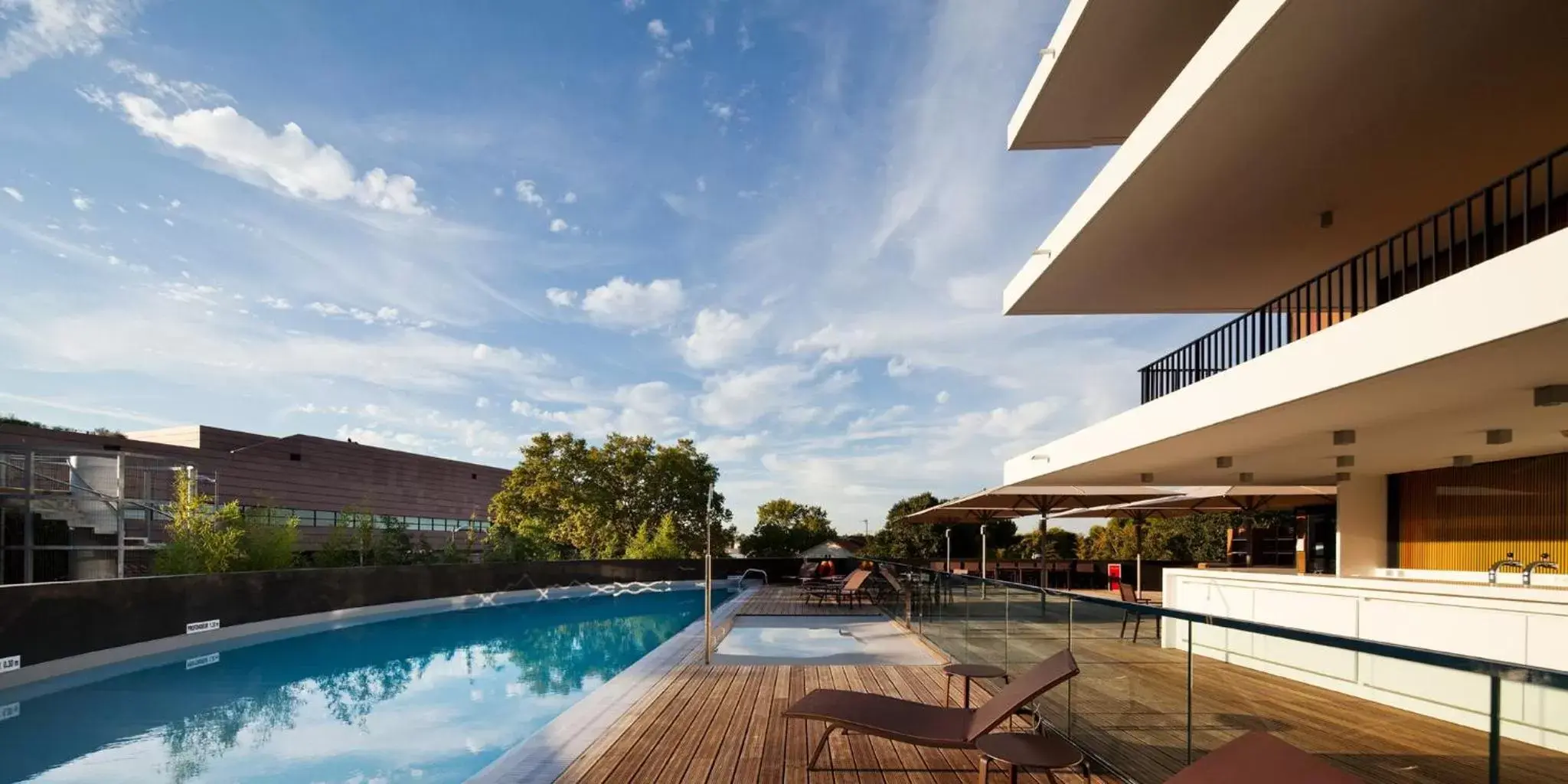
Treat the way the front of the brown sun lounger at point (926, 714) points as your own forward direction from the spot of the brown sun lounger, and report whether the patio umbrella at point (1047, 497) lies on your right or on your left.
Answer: on your right

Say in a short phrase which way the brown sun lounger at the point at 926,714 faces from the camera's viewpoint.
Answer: facing to the left of the viewer

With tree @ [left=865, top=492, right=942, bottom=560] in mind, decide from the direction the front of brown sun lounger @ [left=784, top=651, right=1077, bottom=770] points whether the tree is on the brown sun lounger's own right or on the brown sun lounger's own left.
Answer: on the brown sun lounger's own right

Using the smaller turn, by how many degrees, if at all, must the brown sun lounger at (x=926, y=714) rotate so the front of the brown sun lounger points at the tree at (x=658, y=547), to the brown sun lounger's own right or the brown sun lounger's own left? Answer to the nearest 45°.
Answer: approximately 90° to the brown sun lounger's own right

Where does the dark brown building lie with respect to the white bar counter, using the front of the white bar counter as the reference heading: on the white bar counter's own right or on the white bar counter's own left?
on the white bar counter's own right

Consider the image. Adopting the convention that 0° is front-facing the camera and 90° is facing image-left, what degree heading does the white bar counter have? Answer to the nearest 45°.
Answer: approximately 45°

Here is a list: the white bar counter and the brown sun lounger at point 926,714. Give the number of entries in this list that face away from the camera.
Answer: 0
